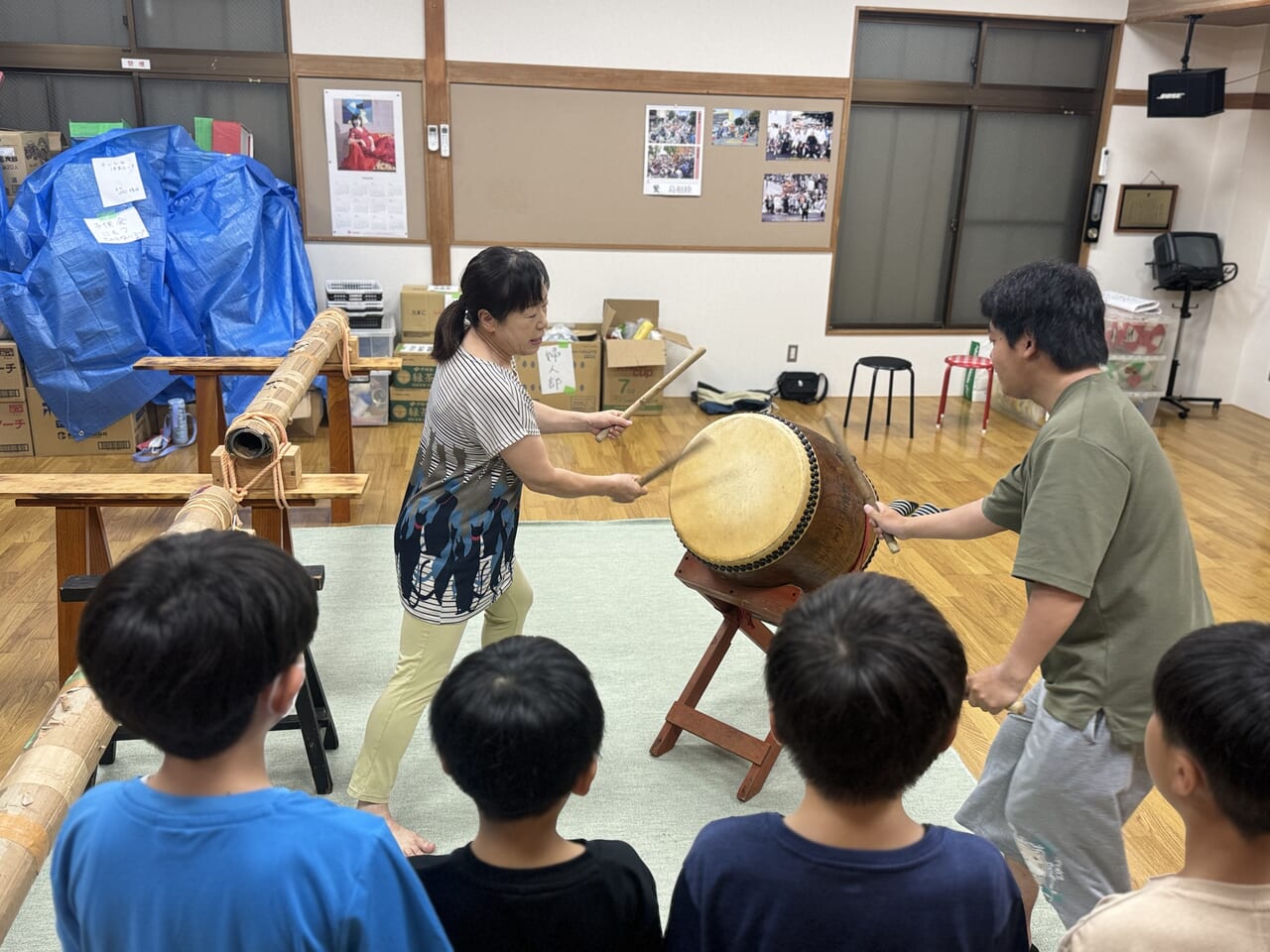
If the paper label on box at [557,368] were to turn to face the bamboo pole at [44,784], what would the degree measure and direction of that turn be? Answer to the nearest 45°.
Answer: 0° — it already faces it

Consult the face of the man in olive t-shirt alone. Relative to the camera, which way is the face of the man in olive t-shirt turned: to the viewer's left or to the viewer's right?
to the viewer's left

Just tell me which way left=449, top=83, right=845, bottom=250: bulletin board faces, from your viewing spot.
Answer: facing the viewer

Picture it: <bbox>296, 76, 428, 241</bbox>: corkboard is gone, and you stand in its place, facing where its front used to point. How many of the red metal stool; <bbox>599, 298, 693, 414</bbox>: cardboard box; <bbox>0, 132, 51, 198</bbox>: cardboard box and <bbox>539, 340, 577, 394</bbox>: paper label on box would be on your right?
1

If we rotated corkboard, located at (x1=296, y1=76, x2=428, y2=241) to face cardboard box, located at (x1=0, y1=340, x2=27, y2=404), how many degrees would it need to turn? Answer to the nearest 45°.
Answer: approximately 45° to its right

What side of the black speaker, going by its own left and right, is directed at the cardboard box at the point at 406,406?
front

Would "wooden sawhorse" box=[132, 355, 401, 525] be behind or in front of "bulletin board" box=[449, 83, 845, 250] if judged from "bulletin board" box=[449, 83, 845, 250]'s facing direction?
in front

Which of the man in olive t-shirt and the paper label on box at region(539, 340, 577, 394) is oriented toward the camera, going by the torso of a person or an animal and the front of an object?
the paper label on box

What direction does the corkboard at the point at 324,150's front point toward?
toward the camera

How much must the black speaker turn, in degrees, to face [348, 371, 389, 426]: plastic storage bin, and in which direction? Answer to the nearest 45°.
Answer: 0° — it already faces it

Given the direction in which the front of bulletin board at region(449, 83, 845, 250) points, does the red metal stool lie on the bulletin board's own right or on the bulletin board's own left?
on the bulletin board's own left

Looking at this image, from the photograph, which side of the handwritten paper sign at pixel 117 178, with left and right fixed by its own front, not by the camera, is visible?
front

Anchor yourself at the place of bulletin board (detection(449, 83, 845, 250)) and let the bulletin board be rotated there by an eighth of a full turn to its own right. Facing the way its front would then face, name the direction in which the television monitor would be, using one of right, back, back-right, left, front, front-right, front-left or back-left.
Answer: back-left

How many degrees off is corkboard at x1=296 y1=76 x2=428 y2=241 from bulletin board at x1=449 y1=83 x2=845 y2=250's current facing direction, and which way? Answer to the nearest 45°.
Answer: approximately 90° to its right

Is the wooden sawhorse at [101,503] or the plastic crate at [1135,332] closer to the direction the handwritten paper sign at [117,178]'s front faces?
the wooden sawhorse

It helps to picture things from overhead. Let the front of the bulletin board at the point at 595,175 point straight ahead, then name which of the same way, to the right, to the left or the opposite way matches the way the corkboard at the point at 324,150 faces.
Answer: the same way

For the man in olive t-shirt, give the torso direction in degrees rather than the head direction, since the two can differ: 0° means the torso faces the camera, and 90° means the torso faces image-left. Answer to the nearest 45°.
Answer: approximately 90°

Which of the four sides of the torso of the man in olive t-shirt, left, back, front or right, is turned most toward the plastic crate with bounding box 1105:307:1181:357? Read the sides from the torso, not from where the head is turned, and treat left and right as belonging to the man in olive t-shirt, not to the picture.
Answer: right

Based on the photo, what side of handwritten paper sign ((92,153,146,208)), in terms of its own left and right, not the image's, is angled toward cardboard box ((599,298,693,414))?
left

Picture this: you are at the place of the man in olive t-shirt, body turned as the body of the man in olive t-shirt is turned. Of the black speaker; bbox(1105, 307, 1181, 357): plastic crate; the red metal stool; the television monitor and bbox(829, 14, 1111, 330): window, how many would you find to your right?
5
